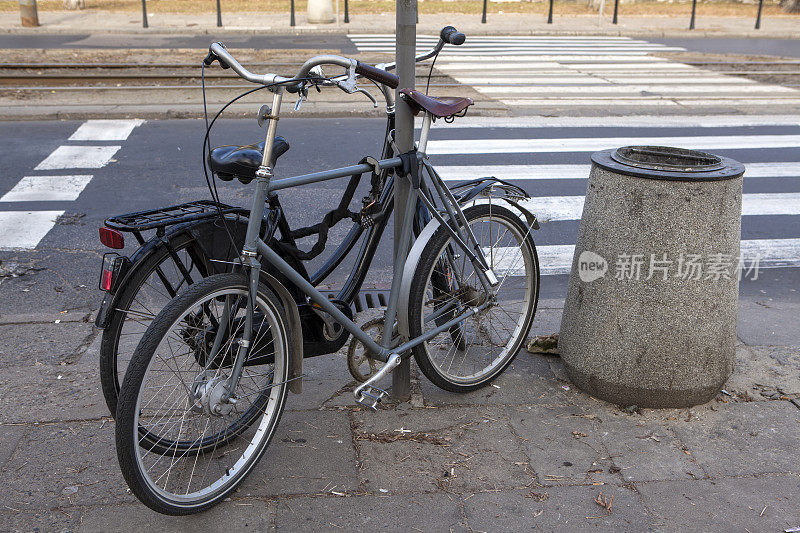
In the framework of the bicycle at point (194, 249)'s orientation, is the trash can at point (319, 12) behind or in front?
in front

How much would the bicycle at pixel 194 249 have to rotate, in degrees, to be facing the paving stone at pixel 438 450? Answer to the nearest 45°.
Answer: approximately 45° to its right

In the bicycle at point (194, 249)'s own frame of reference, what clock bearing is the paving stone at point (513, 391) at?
The paving stone is roughly at 1 o'clock from the bicycle.

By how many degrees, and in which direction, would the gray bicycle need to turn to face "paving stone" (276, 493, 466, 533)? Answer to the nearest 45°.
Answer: approximately 90° to its left

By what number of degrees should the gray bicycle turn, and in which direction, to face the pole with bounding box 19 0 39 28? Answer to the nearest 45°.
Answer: approximately 135° to its right

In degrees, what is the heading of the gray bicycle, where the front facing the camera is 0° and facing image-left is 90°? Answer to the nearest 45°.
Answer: approximately 45°

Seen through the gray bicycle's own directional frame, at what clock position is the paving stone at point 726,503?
The paving stone is roughly at 8 o'clock from the gray bicycle.

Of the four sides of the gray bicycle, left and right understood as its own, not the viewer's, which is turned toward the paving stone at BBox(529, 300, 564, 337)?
back

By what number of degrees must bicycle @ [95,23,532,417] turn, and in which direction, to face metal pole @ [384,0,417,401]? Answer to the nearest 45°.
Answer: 0° — it already faces it

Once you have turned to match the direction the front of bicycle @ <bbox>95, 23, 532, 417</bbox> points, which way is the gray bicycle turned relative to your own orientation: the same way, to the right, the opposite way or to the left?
the opposite way
